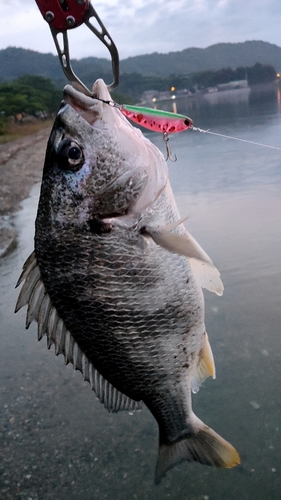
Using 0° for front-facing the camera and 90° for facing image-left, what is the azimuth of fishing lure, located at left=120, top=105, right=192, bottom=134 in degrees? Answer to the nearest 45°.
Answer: approximately 270°
